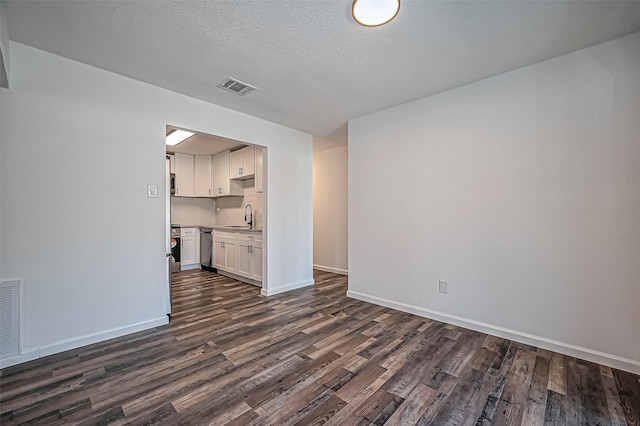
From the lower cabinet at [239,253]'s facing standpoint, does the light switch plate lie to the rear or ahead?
ahead

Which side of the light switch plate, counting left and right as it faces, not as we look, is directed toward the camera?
front

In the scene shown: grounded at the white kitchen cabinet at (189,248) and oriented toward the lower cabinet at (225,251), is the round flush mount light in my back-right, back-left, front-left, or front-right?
front-right

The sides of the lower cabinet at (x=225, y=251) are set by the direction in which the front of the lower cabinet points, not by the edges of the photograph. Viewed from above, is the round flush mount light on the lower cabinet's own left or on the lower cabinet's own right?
on the lower cabinet's own left

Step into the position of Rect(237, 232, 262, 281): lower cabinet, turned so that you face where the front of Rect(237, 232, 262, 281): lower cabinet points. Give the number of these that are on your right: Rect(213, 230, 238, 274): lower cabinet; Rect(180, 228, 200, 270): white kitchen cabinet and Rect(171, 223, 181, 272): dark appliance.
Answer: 3

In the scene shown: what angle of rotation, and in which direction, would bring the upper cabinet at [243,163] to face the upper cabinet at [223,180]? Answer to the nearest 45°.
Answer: approximately 90° to its right

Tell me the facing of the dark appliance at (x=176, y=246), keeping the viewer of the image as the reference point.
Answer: facing the viewer

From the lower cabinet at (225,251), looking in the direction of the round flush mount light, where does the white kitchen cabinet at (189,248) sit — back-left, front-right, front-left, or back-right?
back-right

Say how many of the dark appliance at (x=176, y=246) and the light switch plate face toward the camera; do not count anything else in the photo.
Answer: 2

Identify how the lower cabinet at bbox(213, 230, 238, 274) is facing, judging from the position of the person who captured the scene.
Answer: facing the viewer and to the left of the viewer

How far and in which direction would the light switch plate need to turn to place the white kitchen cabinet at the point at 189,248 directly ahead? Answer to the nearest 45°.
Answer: approximately 180°
